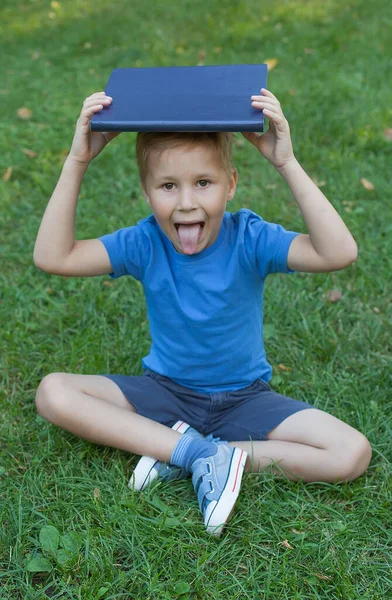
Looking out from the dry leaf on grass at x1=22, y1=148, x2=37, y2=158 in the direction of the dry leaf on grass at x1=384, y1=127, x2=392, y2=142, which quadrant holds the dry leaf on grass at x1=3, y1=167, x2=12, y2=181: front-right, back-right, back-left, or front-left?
back-right

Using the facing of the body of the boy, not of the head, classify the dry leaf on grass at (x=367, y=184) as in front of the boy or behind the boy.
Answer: behind

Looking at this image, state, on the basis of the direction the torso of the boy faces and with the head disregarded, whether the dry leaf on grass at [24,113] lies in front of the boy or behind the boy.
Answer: behind

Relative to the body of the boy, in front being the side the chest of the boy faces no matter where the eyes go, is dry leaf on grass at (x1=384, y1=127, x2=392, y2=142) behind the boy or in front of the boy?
behind

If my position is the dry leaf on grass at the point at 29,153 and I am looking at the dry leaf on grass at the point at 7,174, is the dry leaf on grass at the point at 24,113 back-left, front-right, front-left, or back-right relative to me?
back-right

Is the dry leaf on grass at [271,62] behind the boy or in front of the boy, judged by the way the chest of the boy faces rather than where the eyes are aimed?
behind

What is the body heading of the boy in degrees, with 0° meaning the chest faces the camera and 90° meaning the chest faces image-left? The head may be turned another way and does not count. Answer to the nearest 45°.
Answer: approximately 0°

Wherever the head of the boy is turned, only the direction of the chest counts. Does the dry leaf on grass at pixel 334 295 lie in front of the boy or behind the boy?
behind
